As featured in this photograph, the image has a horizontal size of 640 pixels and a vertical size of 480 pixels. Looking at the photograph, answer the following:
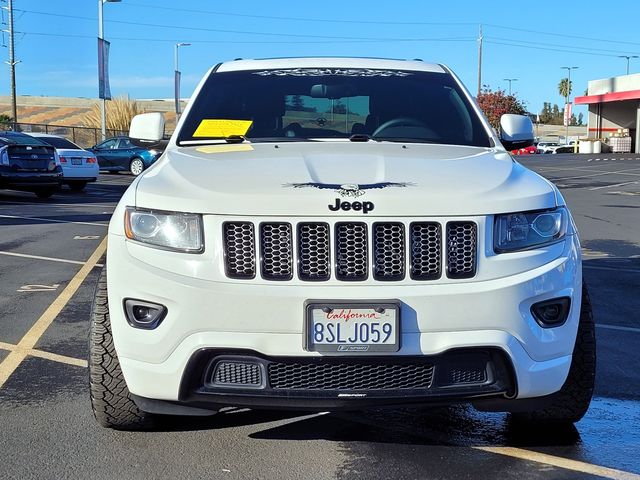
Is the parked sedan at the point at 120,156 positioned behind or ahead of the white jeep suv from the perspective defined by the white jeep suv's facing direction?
behind

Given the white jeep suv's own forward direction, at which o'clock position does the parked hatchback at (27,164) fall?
The parked hatchback is roughly at 5 o'clock from the white jeep suv.

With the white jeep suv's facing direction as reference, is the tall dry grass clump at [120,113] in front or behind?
behind

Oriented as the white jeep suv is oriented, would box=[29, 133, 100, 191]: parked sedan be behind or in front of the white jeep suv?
behind

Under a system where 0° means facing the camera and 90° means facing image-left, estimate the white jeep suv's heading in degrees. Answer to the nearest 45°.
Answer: approximately 0°
